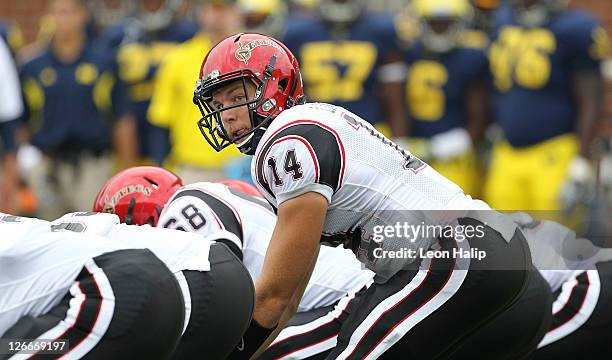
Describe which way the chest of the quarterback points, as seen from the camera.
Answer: to the viewer's left

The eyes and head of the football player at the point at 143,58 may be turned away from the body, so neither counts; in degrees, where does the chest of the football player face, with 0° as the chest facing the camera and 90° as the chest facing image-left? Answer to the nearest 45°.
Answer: approximately 0°

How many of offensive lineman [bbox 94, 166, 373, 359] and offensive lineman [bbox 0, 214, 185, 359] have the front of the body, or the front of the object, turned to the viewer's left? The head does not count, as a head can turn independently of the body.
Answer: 2

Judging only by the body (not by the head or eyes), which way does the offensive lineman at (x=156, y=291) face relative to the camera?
to the viewer's left

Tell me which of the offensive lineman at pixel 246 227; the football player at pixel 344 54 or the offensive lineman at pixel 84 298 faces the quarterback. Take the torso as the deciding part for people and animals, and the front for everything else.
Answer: the football player

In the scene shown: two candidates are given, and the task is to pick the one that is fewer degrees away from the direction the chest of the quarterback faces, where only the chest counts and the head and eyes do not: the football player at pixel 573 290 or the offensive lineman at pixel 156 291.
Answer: the offensive lineman

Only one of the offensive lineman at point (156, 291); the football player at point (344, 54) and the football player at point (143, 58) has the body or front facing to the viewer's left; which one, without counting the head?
the offensive lineman

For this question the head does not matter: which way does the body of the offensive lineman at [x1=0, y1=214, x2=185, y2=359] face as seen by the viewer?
to the viewer's left

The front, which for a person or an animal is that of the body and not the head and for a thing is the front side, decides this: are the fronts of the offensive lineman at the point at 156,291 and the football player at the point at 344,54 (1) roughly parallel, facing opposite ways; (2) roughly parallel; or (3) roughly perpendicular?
roughly perpendicular

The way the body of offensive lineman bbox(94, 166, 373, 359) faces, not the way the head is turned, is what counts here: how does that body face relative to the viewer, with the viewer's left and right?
facing to the left of the viewer
